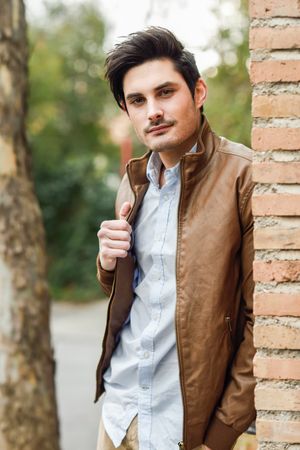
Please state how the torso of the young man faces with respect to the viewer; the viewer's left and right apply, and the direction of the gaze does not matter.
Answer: facing the viewer and to the left of the viewer

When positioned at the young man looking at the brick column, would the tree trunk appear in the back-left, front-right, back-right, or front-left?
back-left

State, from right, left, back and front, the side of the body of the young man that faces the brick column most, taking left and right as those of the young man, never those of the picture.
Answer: left

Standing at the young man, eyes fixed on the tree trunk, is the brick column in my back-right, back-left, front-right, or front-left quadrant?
back-right

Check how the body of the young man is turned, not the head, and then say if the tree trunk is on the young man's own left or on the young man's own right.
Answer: on the young man's own right
